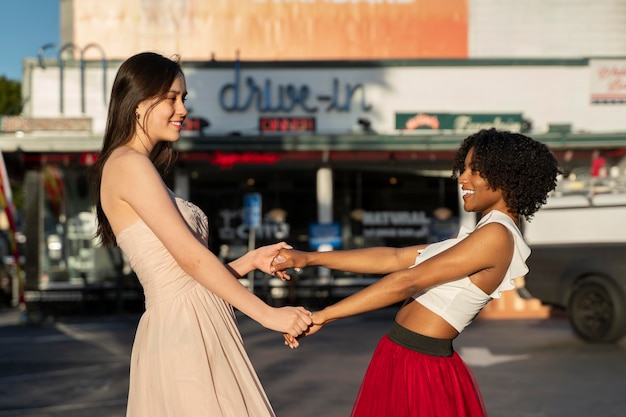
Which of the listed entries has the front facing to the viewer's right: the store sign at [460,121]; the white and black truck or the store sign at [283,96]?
the white and black truck

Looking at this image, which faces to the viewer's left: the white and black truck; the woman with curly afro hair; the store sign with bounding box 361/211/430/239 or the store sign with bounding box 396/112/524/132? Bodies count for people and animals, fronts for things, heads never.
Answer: the woman with curly afro hair

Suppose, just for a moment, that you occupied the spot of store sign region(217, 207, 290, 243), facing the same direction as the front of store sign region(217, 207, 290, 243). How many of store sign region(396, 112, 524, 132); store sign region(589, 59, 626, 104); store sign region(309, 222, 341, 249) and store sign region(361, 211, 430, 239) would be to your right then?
0

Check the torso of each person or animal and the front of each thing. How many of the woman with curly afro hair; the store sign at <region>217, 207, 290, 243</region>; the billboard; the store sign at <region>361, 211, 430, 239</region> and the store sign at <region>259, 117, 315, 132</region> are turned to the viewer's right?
0

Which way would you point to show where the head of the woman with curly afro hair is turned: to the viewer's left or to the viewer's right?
to the viewer's left

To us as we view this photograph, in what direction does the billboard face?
facing the viewer

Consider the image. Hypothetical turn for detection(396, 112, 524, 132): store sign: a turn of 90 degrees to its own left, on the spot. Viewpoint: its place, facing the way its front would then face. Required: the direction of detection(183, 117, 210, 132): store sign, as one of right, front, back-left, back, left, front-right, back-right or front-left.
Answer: back

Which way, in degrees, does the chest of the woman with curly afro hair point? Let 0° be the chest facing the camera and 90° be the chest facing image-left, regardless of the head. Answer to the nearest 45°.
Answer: approximately 90°

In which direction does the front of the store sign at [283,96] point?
toward the camera

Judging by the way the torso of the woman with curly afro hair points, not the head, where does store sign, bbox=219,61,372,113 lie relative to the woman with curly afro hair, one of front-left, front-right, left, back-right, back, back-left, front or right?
right

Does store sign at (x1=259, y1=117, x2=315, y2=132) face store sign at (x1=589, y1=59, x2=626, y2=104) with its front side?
no

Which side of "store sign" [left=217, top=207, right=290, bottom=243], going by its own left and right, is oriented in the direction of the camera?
front

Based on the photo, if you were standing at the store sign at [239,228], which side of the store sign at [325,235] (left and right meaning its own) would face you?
right

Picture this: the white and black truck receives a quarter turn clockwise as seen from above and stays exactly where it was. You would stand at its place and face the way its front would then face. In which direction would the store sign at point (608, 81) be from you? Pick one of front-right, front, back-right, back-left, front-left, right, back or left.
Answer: back

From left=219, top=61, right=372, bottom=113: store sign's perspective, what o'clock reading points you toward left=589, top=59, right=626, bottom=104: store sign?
left=589, top=59, right=626, bottom=104: store sign is roughly at 9 o'clock from left=219, top=61, right=372, bottom=113: store sign.
